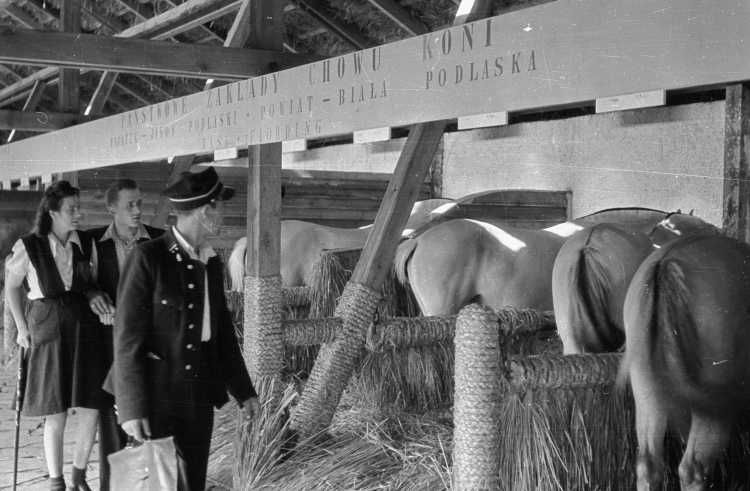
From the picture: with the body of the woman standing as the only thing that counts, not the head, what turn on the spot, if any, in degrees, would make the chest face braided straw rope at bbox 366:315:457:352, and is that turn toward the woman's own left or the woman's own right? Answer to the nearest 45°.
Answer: approximately 45° to the woman's own left

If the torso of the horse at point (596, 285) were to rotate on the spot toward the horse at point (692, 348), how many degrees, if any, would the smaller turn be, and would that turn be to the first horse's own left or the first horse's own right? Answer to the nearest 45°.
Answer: approximately 90° to the first horse's own right

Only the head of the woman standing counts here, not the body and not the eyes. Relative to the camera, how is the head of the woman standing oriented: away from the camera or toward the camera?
toward the camera

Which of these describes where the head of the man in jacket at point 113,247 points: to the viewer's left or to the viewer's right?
to the viewer's right

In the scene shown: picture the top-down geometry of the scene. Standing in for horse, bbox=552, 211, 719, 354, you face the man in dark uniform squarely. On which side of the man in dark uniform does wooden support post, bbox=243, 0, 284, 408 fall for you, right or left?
right

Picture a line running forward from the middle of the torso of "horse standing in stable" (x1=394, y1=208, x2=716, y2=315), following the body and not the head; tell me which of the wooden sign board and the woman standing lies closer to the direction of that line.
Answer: the wooden sign board

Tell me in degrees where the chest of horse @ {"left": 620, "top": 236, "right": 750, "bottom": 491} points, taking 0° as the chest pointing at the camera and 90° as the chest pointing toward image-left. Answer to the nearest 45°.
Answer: approximately 225°

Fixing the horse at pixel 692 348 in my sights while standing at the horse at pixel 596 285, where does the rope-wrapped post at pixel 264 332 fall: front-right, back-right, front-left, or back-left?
back-right

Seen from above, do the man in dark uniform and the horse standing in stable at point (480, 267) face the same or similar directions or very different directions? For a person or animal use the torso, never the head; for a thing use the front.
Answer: same or similar directions

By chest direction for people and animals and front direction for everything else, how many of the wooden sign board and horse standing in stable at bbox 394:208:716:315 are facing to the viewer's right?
1

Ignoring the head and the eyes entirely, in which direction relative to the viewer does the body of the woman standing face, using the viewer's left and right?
facing the viewer and to the right of the viewer
